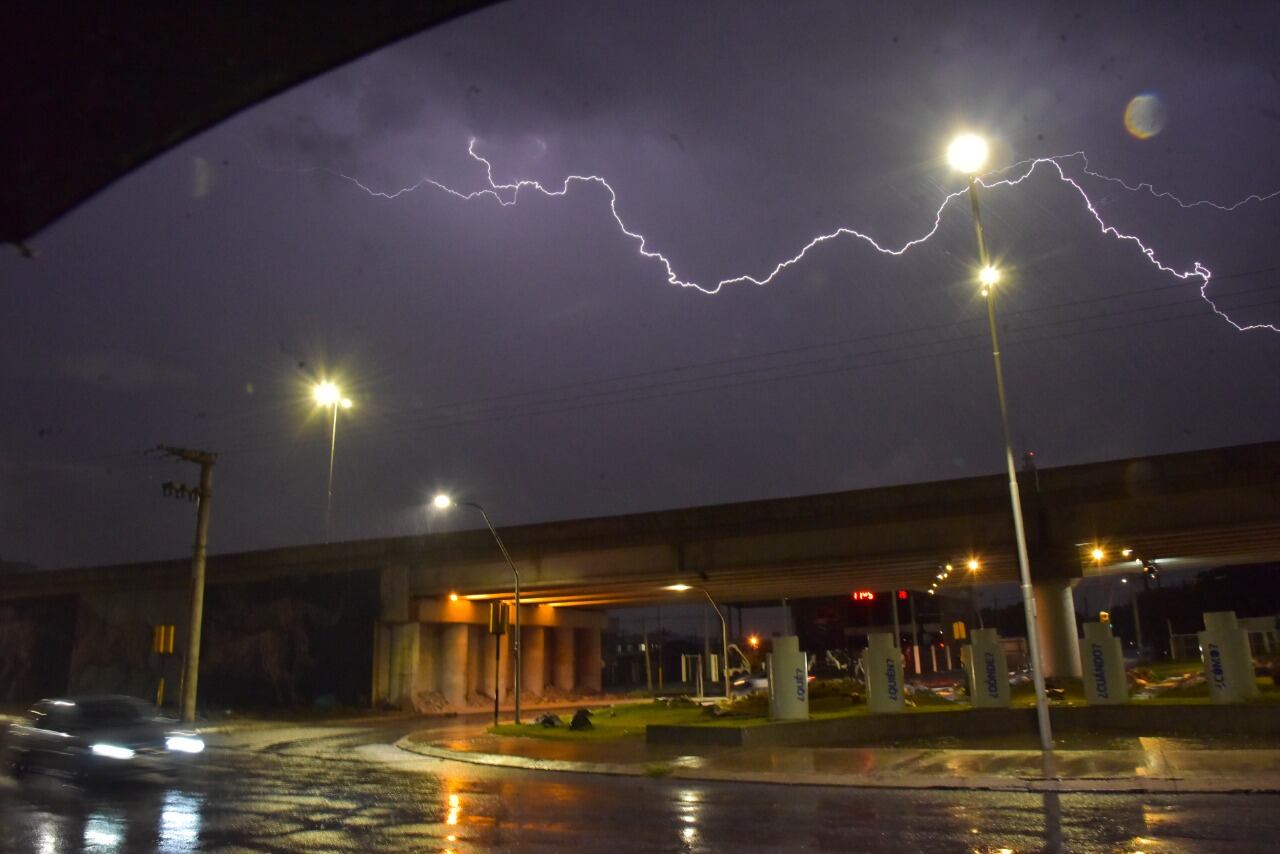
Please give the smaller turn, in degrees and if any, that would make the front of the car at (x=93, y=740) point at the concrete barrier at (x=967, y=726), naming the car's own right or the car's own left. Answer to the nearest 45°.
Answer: approximately 45° to the car's own left

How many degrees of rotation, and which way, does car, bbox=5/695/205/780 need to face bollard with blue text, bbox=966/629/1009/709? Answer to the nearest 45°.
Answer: approximately 45° to its left

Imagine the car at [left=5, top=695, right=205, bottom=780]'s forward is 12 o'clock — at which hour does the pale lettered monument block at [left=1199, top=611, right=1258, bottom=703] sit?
The pale lettered monument block is roughly at 11 o'clock from the car.

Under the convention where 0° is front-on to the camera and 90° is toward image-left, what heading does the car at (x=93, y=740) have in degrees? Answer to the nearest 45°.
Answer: approximately 315°

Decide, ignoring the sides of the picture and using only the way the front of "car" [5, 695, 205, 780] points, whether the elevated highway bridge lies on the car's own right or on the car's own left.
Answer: on the car's own left

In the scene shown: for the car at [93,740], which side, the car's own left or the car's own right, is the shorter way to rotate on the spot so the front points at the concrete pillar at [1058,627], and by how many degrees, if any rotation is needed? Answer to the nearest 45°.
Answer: approximately 45° to the car's own left

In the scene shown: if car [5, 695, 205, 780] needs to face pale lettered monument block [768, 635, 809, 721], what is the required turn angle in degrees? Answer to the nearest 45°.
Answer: approximately 45° to its left

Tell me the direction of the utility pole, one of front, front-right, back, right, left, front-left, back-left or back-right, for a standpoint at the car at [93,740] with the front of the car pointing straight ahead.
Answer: back-left
